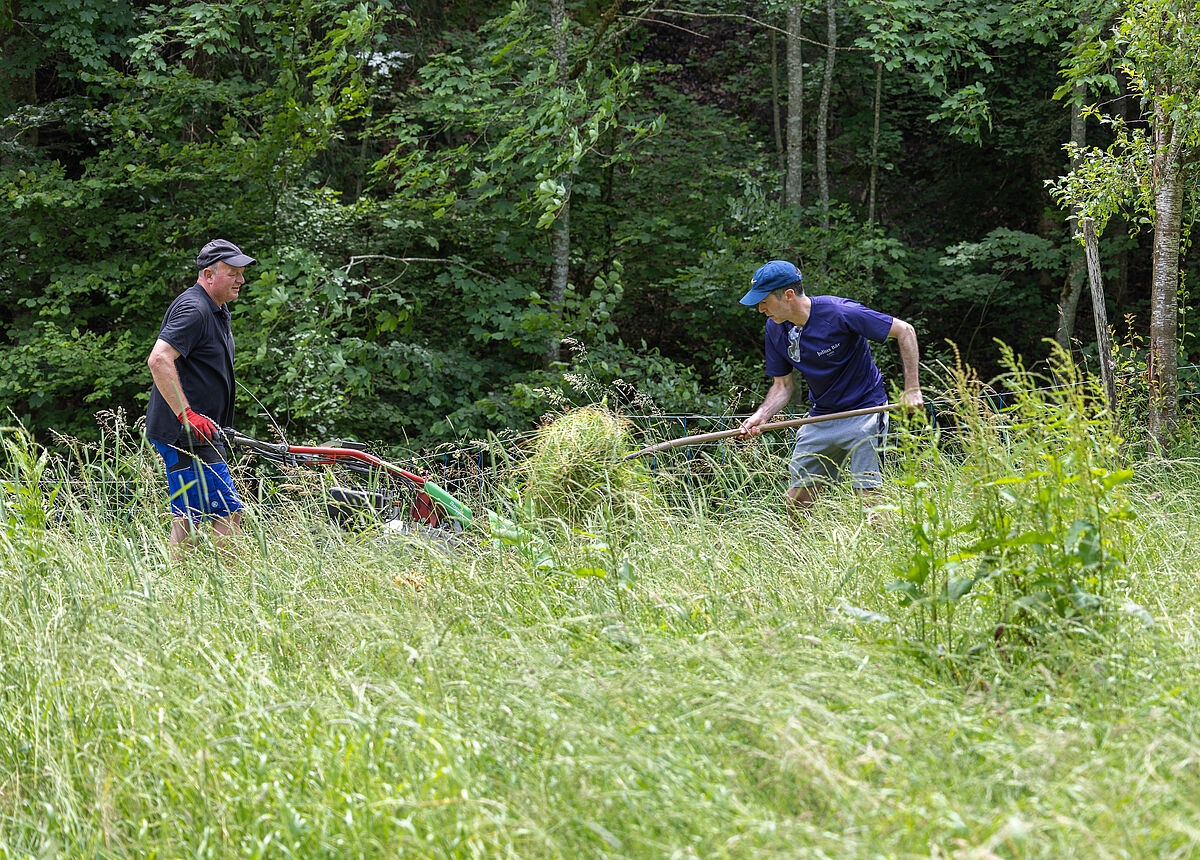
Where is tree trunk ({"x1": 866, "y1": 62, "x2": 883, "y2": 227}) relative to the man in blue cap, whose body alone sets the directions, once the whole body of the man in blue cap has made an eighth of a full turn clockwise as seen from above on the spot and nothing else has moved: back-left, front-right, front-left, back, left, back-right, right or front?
right

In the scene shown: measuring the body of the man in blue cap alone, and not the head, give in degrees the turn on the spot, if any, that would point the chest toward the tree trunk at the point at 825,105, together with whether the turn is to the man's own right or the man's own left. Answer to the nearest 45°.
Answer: approximately 135° to the man's own right

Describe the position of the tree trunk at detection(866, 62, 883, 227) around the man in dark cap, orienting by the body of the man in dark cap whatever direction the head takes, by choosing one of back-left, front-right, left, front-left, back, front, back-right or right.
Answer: front-left

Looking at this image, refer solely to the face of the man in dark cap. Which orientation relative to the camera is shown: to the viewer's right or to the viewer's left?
to the viewer's right

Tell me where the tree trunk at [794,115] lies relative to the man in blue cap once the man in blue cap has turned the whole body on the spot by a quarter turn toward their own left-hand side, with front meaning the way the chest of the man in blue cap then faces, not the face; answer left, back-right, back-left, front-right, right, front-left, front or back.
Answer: back-left

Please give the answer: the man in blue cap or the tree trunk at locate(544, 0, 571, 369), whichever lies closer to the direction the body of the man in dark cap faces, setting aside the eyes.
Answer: the man in blue cap

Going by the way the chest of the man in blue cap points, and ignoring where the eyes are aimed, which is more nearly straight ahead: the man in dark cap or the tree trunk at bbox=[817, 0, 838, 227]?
the man in dark cap

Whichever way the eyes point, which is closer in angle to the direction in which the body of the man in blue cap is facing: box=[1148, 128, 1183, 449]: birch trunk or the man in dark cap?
the man in dark cap

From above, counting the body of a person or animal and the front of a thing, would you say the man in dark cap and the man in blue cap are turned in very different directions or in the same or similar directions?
very different directions

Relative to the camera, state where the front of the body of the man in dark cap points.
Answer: to the viewer's right

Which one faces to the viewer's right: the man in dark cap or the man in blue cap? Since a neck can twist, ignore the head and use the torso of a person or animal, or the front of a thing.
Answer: the man in dark cap

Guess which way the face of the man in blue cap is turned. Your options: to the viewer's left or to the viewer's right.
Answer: to the viewer's left

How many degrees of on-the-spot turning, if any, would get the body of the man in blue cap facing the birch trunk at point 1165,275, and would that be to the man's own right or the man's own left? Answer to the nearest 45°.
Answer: approximately 180°

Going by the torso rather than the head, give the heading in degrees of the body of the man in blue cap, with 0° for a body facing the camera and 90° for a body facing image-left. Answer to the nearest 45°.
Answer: approximately 45°

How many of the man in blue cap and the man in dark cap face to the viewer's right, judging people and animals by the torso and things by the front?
1

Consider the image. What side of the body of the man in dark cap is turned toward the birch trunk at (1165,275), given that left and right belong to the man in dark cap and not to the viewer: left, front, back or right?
front
